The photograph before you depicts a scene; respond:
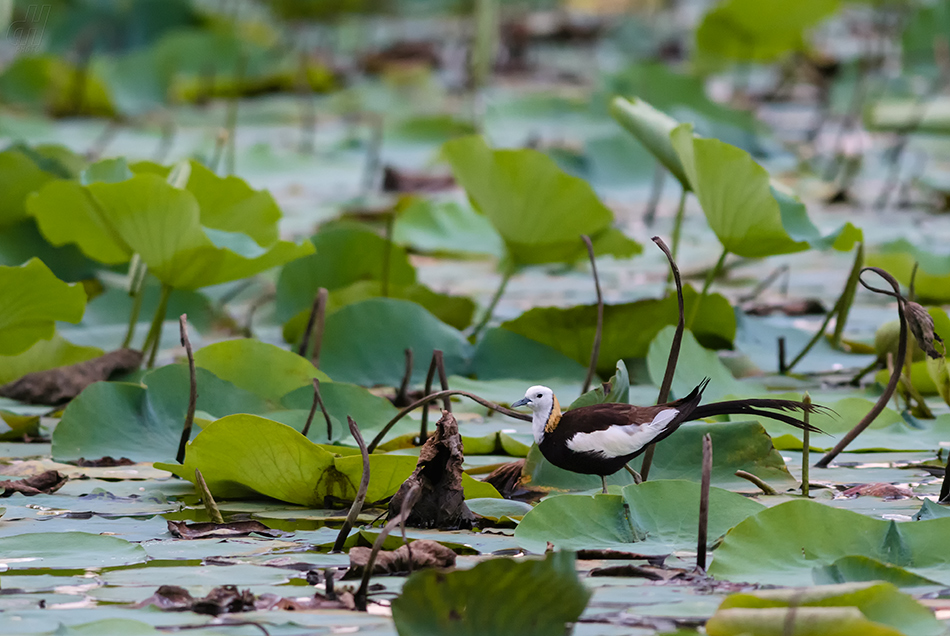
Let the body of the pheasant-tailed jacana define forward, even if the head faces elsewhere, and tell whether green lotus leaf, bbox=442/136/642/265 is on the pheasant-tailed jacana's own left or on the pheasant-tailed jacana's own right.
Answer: on the pheasant-tailed jacana's own right

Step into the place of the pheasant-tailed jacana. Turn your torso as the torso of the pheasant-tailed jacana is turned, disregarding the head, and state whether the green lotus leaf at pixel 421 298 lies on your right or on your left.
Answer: on your right

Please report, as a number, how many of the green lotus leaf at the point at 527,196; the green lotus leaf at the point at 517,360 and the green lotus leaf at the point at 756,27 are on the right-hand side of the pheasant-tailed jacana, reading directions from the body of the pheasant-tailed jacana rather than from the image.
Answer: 3

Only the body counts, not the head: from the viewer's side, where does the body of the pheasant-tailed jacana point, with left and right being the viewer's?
facing to the left of the viewer

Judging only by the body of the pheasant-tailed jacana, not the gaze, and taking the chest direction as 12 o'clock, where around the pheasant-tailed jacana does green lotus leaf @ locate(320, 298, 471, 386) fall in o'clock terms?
The green lotus leaf is roughly at 2 o'clock from the pheasant-tailed jacana.
